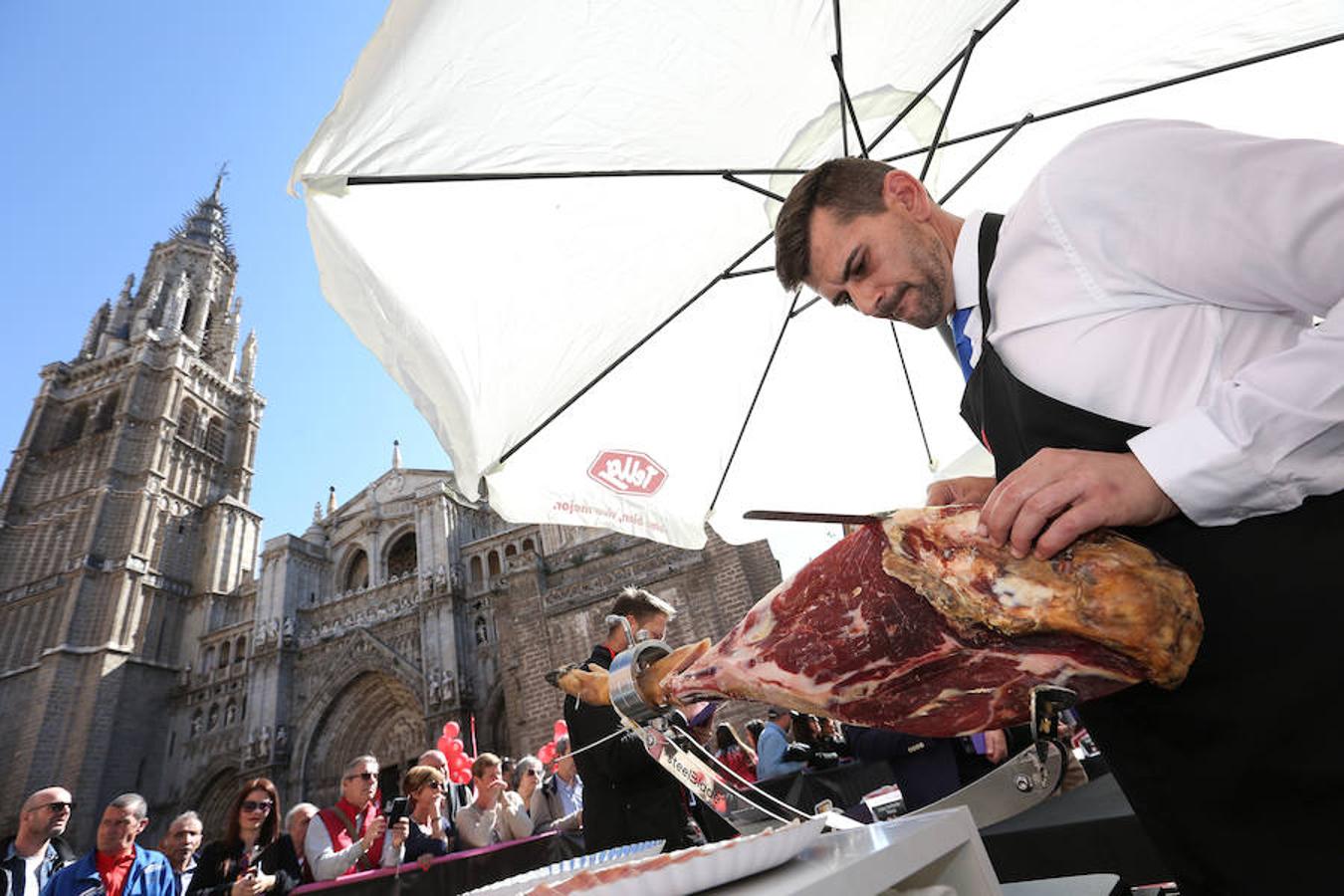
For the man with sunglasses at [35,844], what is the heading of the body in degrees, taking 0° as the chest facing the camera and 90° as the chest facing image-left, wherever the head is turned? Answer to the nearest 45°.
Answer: approximately 315°

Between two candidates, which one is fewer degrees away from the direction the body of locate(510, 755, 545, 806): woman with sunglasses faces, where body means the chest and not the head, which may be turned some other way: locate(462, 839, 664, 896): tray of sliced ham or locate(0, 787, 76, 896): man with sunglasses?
the tray of sliced ham

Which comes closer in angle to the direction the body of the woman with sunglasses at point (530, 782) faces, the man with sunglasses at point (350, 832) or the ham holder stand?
the ham holder stand
